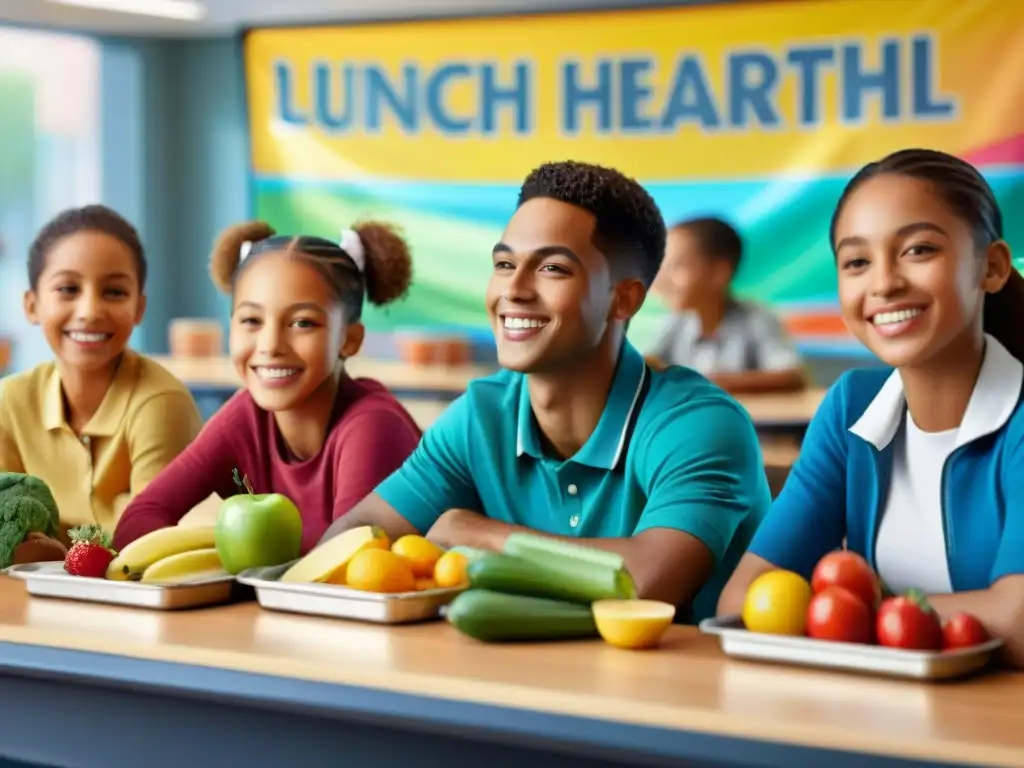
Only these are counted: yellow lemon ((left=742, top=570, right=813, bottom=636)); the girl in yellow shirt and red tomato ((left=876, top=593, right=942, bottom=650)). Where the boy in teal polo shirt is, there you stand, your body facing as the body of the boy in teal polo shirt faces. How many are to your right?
1

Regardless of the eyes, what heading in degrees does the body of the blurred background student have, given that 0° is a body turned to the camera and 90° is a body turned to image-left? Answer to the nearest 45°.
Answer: approximately 45°

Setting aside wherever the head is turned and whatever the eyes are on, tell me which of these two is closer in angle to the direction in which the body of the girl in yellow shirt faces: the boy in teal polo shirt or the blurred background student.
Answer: the boy in teal polo shirt

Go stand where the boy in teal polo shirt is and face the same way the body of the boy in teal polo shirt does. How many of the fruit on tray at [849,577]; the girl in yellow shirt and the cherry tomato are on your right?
1

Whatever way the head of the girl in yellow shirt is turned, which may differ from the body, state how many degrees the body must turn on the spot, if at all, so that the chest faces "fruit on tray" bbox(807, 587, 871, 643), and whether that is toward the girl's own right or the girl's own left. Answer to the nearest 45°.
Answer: approximately 45° to the girl's own left
